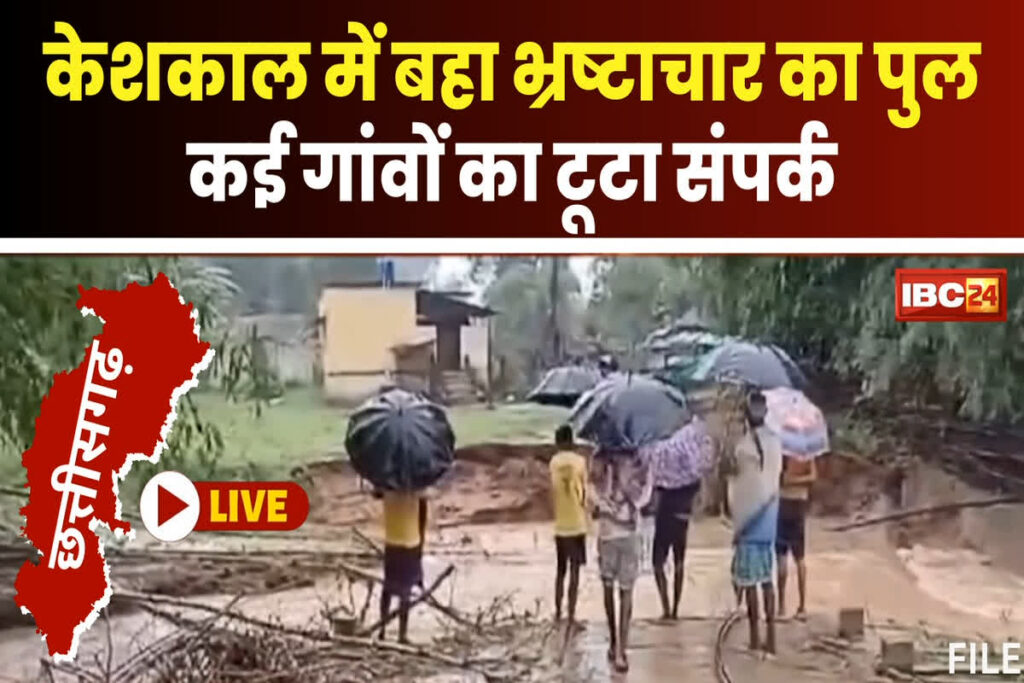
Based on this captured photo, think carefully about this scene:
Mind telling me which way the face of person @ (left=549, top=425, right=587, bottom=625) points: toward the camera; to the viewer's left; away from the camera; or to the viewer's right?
away from the camera

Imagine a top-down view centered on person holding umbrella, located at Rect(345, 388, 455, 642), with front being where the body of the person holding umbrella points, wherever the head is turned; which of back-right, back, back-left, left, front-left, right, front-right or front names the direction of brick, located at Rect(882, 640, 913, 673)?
right

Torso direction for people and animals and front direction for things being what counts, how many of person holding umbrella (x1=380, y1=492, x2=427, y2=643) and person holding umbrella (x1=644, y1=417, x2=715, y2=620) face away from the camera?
2

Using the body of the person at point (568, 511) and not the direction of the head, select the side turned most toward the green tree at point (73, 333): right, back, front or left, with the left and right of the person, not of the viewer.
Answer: left

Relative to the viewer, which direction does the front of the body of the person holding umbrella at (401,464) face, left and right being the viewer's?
facing away from the viewer

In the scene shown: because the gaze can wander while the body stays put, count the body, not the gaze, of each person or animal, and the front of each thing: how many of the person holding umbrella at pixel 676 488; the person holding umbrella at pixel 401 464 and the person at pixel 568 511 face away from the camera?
3

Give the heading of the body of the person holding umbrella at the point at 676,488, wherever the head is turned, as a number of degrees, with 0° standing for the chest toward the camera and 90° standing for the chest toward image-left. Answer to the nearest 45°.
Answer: approximately 180°

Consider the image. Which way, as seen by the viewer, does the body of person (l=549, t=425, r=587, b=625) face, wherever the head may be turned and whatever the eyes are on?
away from the camera
